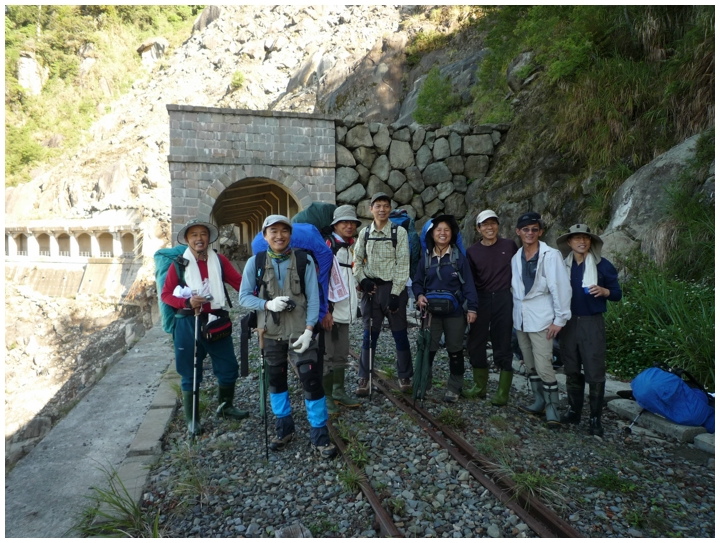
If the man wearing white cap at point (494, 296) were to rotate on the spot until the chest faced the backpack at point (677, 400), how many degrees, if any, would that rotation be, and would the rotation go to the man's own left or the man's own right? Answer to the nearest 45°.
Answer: approximately 90° to the man's own left

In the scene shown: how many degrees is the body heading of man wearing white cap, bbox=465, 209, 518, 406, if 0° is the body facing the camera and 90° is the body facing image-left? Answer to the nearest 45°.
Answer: approximately 0°

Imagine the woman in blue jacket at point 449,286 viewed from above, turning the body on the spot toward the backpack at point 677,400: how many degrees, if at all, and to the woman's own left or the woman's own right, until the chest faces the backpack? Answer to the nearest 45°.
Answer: approximately 90° to the woman's own left

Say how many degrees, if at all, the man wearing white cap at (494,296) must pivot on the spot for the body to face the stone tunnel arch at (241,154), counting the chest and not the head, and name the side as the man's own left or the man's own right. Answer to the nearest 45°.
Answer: approximately 135° to the man's own right

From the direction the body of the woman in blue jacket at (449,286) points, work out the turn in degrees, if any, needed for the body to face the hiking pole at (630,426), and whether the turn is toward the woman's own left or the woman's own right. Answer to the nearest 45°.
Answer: approximately 90° to the woman's own left

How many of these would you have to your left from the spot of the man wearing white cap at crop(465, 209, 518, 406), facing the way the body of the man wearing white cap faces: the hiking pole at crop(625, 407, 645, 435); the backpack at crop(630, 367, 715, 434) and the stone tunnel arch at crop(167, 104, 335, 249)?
2

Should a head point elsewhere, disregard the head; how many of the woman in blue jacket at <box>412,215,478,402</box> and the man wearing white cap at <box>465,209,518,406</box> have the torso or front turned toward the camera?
2

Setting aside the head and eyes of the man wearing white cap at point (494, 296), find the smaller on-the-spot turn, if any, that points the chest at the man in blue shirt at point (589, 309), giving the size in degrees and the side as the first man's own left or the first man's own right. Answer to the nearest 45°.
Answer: approximately 45° to the first man's own left
